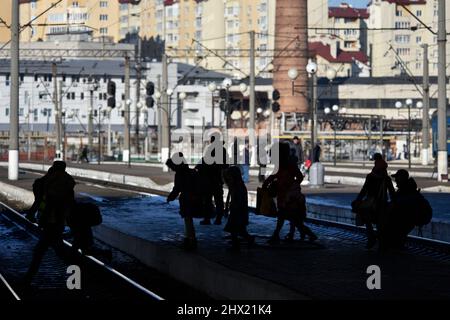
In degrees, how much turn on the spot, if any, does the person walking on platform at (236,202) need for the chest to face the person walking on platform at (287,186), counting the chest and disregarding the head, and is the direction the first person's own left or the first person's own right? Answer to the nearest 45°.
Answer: approximately 135° to the first person's own right

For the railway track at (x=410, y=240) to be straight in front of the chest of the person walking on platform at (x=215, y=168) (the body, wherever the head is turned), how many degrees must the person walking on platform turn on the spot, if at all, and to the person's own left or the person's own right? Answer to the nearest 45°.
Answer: approximately 90° to the person's own left

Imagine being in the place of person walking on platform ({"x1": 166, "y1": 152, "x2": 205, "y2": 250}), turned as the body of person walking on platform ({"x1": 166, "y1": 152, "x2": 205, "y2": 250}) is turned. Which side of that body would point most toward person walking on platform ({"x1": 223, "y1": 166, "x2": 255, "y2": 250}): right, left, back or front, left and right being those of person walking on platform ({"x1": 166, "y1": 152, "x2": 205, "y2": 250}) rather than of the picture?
back

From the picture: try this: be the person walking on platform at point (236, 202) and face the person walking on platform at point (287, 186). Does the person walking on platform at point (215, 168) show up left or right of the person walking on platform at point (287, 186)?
left

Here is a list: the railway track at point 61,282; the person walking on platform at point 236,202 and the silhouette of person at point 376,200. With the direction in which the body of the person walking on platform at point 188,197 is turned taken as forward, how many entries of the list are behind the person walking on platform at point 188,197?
2

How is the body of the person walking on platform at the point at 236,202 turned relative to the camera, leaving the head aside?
to the viewer's left

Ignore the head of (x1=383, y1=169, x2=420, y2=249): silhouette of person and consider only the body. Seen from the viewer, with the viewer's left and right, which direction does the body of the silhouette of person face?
facing to the left of the viewer

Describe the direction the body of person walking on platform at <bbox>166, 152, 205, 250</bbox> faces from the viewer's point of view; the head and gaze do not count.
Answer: to the viewer's left

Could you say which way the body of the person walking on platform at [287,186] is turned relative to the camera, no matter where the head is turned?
to the viewer's left

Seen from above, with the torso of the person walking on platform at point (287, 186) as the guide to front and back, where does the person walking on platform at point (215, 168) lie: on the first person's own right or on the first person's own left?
on the first person's own right

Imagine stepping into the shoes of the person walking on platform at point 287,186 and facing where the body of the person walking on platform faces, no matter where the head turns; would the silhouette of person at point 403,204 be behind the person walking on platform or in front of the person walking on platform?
behind
